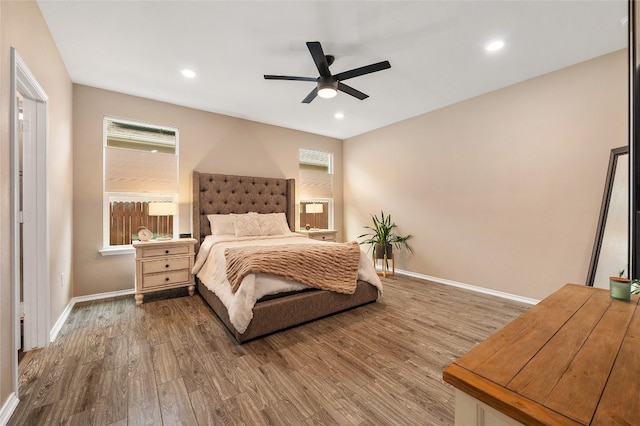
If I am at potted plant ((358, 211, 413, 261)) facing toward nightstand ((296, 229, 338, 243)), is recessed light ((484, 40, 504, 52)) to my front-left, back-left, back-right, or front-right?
back-left

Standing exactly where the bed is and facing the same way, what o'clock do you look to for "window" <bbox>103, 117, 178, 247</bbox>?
The window is roughly at 5 o'clock from the bed.

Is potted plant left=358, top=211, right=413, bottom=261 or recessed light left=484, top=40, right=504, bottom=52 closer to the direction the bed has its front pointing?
the recessed light

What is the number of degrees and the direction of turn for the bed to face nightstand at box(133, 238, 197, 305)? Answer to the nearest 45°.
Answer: approximately 135° to its right

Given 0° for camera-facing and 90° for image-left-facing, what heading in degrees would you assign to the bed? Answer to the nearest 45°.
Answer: approximately 315°

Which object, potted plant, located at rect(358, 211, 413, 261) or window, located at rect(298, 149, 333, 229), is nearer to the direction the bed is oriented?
the potted plant
